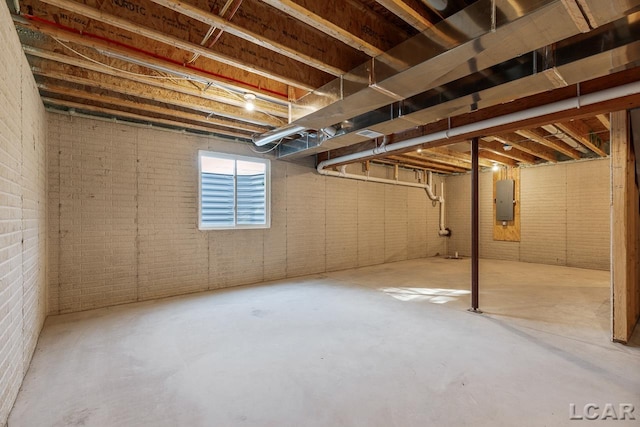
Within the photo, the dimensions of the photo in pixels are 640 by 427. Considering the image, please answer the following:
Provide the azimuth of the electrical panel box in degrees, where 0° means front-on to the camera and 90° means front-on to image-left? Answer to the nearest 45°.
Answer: approximately 0°

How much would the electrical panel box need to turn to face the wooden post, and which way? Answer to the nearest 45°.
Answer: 0° — it already faces it

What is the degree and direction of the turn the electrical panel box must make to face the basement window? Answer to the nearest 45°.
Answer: approximately 45° to its right

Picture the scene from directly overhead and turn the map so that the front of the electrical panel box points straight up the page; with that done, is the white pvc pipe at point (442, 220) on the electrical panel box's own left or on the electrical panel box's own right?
on the electrical panel box's own right

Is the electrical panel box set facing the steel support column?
yes

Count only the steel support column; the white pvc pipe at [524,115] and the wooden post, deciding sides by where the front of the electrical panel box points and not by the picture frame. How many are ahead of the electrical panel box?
3

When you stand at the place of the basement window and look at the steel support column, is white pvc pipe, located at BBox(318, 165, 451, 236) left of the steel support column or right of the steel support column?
left

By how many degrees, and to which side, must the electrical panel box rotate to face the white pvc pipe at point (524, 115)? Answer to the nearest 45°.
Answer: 0° — it already faces it

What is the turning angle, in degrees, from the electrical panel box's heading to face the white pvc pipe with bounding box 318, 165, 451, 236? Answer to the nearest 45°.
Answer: approximately 45° to its right
